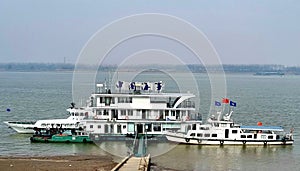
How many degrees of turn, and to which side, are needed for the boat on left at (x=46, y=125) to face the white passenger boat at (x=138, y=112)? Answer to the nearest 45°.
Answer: approximately 135° to its left

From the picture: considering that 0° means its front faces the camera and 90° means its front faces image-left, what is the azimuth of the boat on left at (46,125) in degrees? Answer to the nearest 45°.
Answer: approximately 90°

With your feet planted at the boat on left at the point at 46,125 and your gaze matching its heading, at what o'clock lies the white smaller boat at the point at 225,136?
The white smaller boat is roughly at 7 o'clock from the boat on left.
